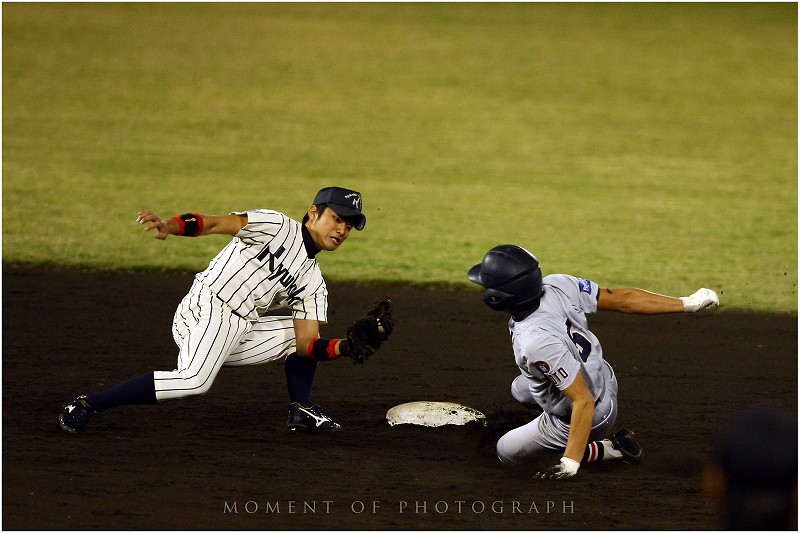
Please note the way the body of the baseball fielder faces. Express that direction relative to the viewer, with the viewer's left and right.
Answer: facing the viewer and to the right of the viewer
